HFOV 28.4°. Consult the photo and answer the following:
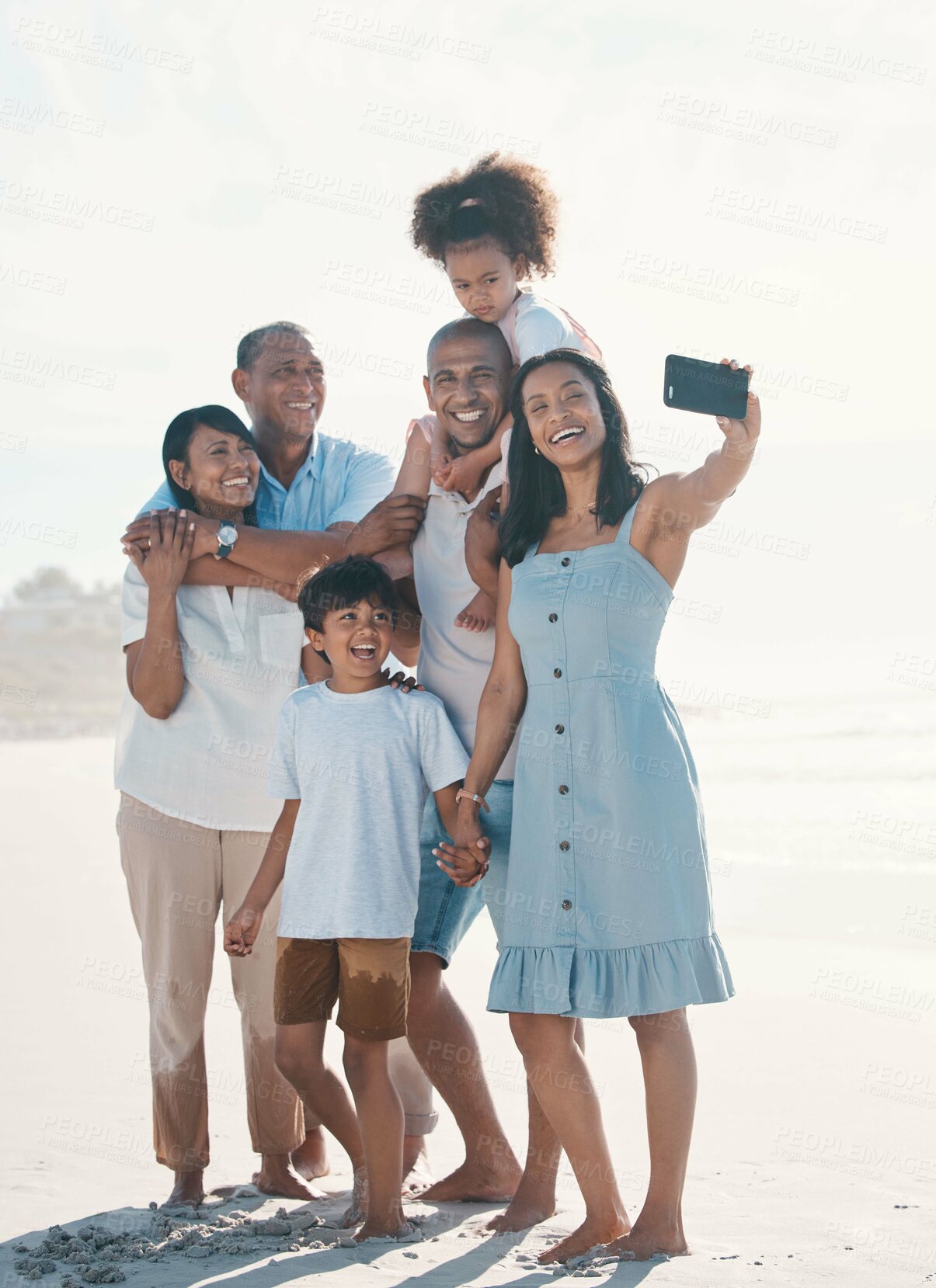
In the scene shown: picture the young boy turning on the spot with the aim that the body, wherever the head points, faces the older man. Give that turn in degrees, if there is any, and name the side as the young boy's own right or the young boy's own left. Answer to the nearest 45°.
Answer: approximately 180°

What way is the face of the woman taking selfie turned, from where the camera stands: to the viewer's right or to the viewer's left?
to the viewer's right

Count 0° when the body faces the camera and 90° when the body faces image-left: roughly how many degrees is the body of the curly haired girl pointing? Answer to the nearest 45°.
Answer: approximately 45°

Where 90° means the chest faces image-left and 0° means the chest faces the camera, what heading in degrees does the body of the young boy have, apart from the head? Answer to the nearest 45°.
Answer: approximately 0°

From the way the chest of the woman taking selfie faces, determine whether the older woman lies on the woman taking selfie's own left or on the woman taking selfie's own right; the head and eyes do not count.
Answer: on the woman taking selfie's own right

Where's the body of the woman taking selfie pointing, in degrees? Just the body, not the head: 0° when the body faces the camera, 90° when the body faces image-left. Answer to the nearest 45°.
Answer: approximately 45°

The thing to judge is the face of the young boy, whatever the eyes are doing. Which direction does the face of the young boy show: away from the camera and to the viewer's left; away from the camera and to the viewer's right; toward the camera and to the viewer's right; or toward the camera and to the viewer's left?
toward the camera and to the viewer's right
